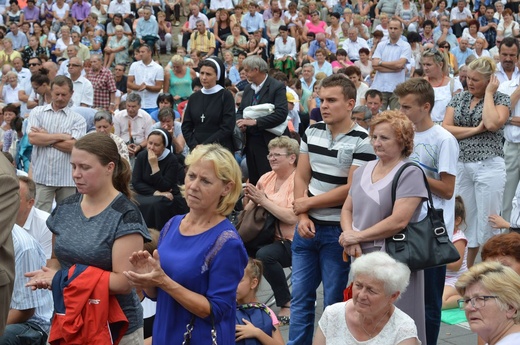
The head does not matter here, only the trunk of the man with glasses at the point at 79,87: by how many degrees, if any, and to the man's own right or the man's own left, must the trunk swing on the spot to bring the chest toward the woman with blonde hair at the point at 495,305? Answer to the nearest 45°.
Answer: approximately 45° to the man's own left

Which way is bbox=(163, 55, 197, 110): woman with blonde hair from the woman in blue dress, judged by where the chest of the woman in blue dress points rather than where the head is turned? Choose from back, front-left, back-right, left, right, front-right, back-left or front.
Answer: back-right

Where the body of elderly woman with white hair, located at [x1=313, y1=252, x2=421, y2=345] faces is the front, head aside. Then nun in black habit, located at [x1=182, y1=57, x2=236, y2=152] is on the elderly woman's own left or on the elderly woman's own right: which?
on the elderly woman's own right

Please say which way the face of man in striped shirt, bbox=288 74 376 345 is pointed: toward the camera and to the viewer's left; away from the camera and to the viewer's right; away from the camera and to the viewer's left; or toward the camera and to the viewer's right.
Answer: toward the camera and to the viewer's left

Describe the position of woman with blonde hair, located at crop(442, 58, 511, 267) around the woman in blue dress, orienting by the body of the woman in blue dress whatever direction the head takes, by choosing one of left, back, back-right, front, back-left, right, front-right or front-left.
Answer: back

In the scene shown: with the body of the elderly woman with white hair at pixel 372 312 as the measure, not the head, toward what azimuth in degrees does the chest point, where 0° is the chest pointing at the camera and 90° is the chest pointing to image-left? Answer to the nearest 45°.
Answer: approximately 45°

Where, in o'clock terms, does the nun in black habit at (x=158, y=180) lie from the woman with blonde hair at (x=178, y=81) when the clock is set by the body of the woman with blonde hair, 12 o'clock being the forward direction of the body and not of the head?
The nun in black habit is roughly at 12 o'clock from the woman with blonde hair.

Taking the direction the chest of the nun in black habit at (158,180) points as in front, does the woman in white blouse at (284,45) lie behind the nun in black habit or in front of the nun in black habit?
behind

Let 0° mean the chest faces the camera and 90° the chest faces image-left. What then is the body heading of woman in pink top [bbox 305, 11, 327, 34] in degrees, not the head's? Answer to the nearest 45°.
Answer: approximately 0°

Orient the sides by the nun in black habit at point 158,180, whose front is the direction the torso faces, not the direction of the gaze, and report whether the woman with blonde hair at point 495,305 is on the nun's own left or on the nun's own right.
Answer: on the nun's own left

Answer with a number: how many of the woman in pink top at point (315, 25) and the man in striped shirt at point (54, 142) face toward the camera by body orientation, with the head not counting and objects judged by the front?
2

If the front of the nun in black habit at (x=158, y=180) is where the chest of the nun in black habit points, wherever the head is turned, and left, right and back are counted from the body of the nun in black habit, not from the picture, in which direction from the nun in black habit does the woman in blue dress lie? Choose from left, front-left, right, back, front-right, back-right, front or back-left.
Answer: front-left

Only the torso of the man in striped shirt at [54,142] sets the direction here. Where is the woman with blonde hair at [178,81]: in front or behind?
behind

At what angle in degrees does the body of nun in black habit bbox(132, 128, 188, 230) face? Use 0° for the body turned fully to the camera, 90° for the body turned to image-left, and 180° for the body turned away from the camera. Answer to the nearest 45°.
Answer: approximately 45°
